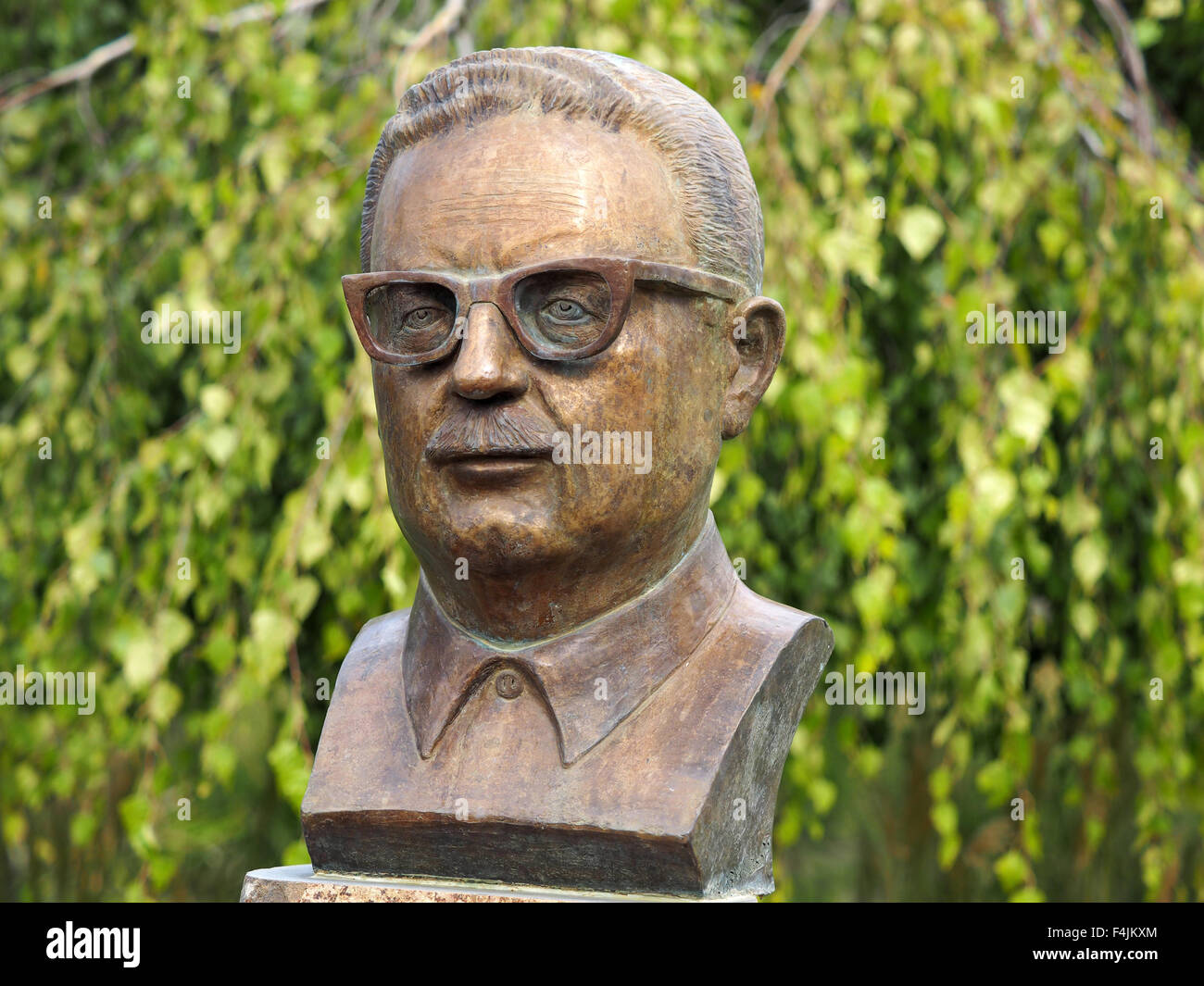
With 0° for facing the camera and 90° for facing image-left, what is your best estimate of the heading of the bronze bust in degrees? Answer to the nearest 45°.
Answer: approximately 45°

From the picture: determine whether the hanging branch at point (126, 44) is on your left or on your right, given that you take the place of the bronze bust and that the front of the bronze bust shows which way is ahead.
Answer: on your right
